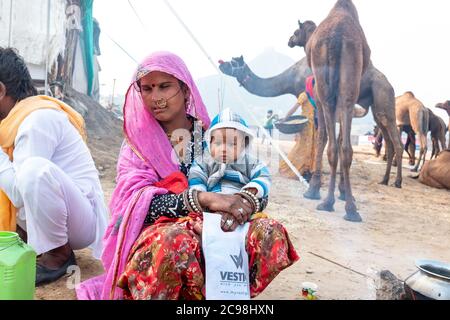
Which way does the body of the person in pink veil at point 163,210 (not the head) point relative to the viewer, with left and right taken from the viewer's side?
facing the viewer and to the right of the viewer

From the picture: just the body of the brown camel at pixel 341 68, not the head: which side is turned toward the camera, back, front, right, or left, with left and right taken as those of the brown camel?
back

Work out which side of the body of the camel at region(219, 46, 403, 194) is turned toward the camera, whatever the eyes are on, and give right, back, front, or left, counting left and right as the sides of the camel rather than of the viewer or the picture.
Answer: left

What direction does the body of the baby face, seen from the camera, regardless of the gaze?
toward the camera

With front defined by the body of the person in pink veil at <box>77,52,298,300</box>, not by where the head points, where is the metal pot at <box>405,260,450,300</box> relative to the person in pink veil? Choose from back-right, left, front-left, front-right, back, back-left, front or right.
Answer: front-left

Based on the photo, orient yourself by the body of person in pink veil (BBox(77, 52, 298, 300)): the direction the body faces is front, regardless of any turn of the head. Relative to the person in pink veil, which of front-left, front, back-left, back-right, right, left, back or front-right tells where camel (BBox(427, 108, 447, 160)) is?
left

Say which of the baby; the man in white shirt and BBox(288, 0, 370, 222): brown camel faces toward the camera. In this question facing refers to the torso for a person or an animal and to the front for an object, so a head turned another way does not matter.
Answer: the baby

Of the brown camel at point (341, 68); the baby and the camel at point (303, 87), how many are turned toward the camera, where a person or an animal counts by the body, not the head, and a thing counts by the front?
1

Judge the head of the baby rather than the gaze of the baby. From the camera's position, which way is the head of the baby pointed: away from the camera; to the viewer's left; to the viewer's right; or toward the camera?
toward the camera

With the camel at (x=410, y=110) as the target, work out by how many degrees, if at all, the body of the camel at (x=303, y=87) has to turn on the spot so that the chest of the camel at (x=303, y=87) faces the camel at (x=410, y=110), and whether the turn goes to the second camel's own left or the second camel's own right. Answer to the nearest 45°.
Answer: approximately 135° to the second camel's own right

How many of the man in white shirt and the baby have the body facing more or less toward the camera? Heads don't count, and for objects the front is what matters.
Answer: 1

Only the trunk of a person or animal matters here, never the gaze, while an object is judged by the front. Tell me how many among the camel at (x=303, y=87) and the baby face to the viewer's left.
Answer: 1

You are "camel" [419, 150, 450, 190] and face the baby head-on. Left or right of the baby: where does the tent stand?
right
